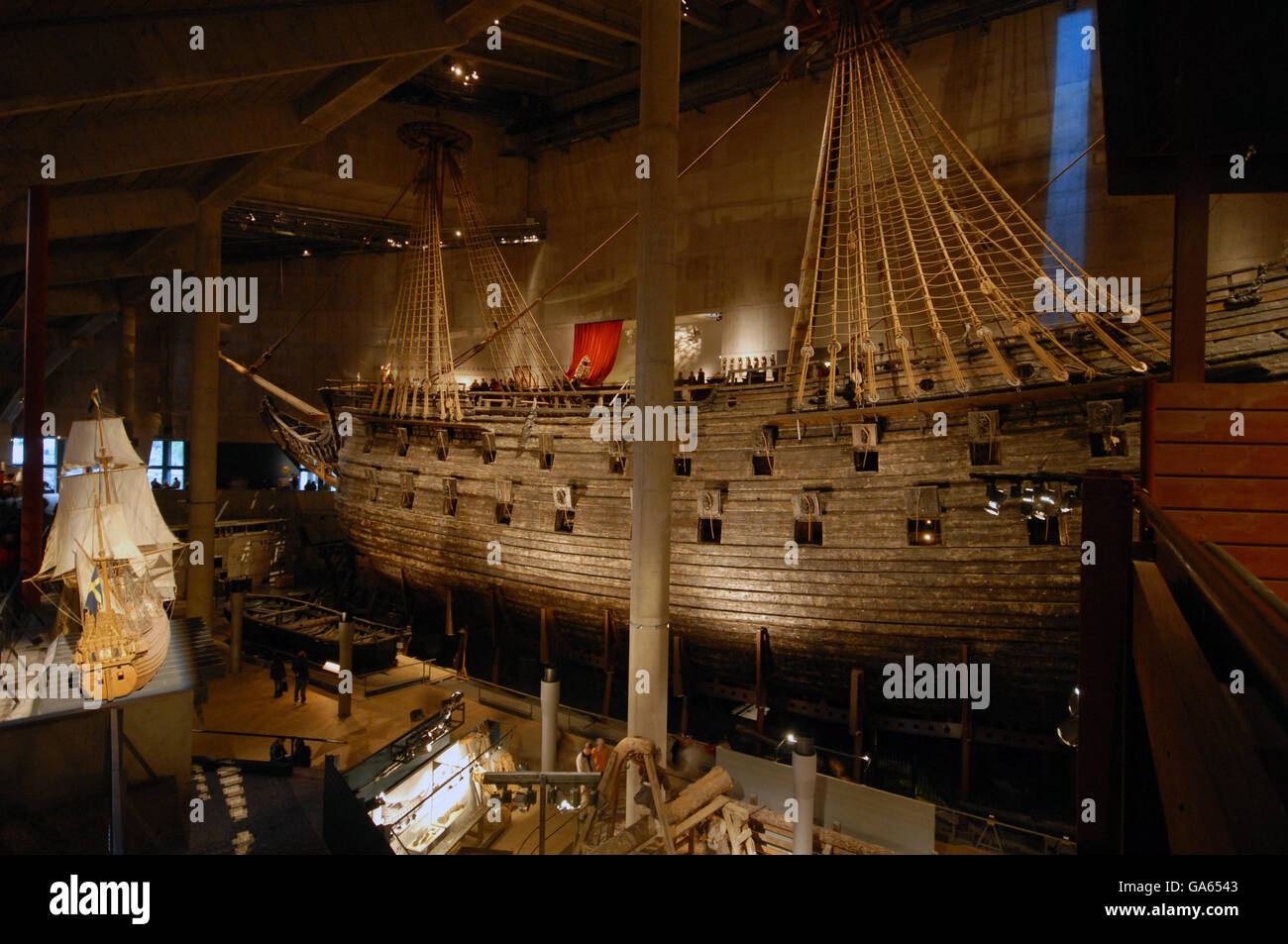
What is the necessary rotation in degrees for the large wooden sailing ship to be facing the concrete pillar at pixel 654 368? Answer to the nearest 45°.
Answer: approximately 90° to its left

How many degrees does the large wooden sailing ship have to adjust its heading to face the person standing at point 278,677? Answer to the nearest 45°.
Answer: approximately 45° to its left

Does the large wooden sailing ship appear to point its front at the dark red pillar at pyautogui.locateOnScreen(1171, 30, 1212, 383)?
no

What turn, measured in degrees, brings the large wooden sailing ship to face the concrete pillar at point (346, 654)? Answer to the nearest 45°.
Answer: approximately 45° to its left

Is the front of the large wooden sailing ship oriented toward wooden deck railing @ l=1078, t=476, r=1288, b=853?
no

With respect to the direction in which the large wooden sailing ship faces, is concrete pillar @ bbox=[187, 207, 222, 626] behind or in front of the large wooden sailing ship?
in front

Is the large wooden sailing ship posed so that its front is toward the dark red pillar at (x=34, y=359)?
no

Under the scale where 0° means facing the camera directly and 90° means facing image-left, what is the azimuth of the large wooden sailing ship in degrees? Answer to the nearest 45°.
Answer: approximately 135°
